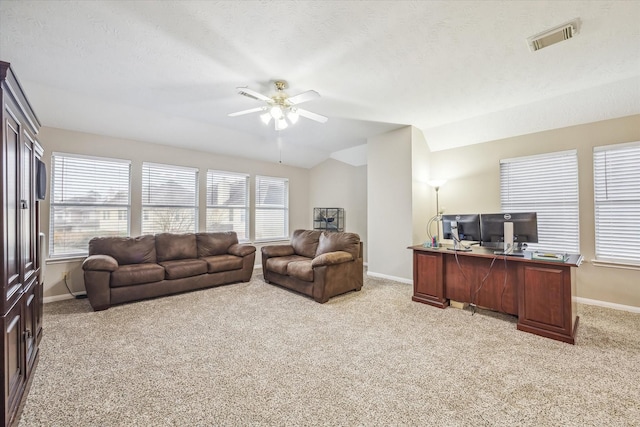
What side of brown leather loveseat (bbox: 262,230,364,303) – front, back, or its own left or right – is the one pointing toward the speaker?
front

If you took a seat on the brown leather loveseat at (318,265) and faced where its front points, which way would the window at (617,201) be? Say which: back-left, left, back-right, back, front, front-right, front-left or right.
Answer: back-left

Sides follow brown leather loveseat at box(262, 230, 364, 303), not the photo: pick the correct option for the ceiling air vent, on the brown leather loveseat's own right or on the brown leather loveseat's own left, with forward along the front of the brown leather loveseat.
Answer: on the brown leather loveseat's own left

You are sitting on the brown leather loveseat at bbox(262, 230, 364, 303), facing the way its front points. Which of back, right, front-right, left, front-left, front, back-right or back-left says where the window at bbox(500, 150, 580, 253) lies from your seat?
back-left

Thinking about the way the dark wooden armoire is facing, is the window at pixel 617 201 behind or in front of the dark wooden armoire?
in front

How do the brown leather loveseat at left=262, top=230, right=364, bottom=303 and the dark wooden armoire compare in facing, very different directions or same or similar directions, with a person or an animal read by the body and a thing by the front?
very different directions

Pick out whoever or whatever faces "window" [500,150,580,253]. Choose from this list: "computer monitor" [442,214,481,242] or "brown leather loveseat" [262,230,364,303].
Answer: the computer monitor

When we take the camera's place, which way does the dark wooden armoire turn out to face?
facing to the right of the viewer

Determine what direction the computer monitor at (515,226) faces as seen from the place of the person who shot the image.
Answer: facing away from the viewer

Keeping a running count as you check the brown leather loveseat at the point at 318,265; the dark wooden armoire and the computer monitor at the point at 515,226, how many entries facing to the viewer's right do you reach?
1

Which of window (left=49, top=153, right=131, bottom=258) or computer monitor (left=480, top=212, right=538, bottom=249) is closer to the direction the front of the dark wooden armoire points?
the computer monitor

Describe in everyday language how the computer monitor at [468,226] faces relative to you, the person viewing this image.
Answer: facing away from the viewer and to the right of the viewer
